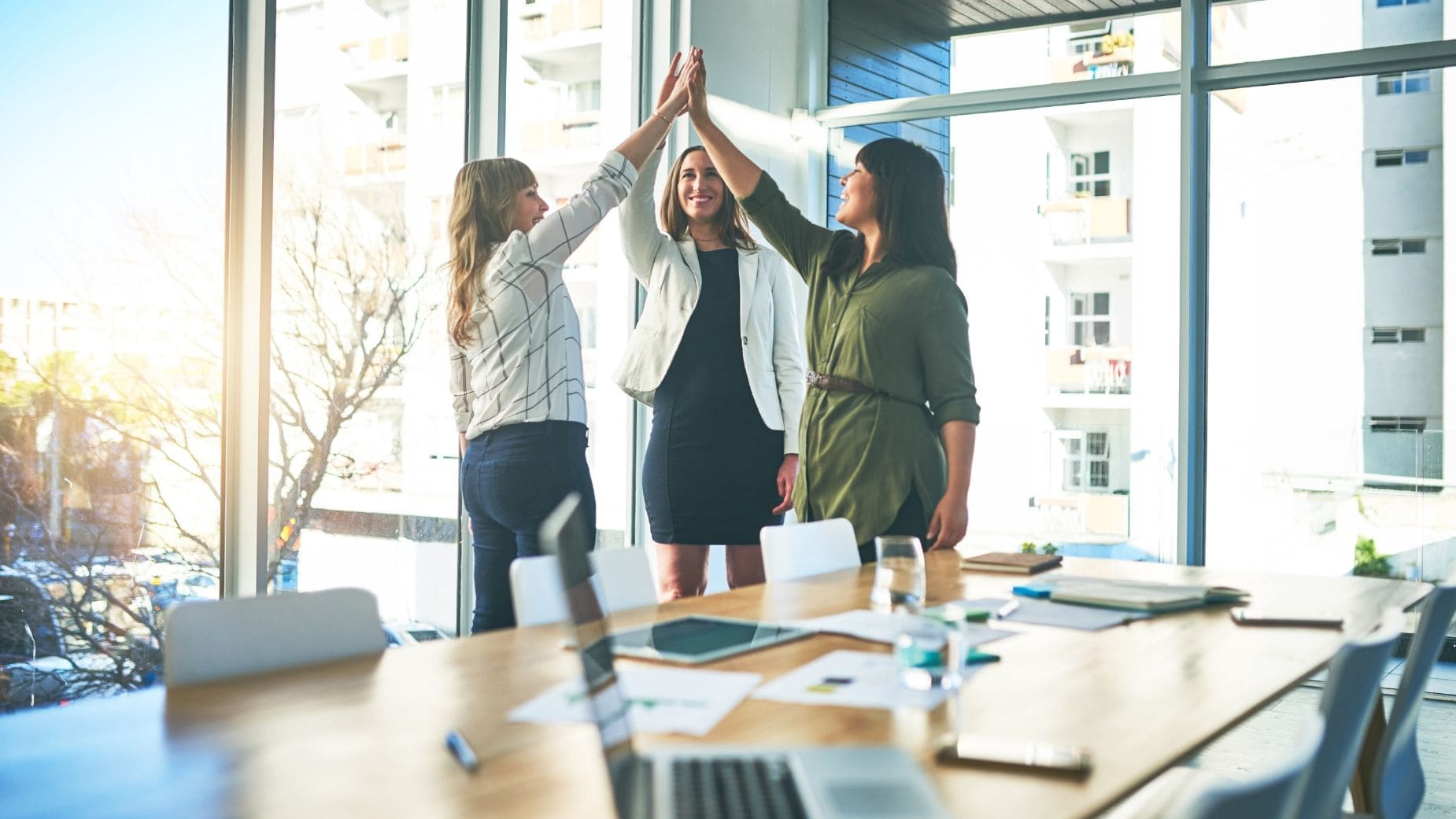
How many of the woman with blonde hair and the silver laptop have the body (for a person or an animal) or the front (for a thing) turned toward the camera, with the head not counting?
0

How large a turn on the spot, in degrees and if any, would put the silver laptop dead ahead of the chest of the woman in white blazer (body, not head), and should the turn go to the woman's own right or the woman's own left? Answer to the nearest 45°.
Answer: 0° — they already face it

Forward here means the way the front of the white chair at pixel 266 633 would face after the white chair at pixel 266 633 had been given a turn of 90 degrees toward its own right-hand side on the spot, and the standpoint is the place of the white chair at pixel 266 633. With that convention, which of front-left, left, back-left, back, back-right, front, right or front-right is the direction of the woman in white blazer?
back

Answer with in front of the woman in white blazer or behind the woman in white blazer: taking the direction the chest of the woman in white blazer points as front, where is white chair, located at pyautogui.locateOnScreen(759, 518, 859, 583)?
in front

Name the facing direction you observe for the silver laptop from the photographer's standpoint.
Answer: facing to the right of the viewer

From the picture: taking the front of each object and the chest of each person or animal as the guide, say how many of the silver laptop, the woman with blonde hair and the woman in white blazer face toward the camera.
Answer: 1

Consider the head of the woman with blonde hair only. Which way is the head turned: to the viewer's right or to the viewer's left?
to the viewer's right

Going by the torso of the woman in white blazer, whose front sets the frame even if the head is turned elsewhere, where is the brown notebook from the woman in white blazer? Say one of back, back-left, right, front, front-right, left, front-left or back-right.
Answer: front-left

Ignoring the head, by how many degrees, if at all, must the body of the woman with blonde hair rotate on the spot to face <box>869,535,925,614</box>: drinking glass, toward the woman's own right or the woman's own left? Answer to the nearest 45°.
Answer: approximately 90° to the woman's own right

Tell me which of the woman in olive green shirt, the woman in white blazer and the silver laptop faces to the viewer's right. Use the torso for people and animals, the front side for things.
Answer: the silver laptop

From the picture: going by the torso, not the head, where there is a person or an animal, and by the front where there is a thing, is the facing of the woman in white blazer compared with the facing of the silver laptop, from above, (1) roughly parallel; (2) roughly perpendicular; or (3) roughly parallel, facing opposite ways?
roughly perpendicular

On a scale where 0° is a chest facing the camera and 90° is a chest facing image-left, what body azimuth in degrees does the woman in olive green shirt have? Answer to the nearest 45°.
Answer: approximately 45°

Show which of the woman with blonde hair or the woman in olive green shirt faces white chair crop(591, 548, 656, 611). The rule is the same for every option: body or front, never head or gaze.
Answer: the woman in olive green shirt

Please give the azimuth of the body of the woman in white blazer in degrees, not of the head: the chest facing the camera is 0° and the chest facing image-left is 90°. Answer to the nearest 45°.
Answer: approximately 0°

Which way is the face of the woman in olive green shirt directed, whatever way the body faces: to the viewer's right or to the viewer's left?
to the viewer's left
